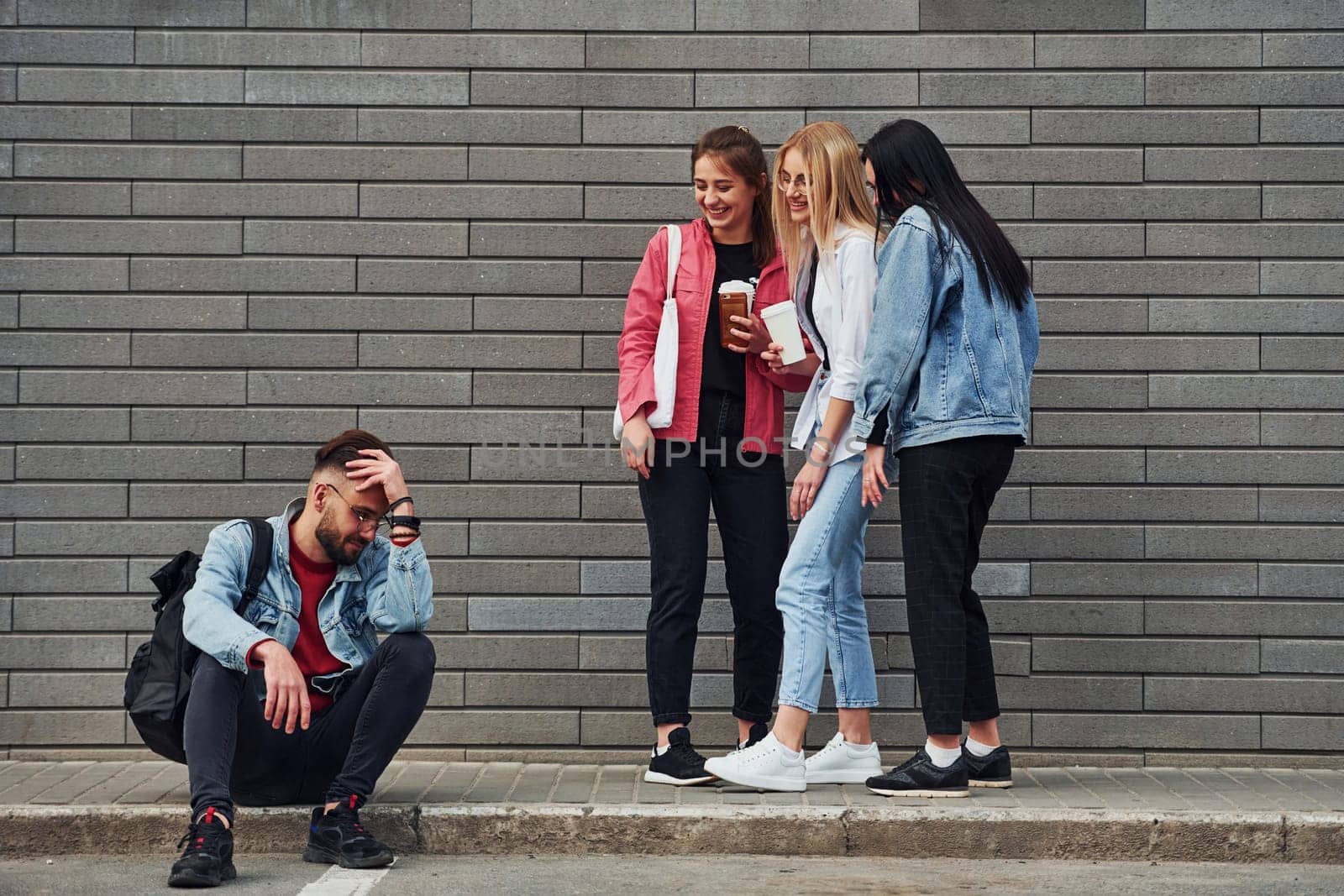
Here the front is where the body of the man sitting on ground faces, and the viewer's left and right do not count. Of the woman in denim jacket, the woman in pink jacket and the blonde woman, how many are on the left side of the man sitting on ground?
3

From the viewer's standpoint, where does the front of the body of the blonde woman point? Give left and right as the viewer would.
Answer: facing to the left of the viewer

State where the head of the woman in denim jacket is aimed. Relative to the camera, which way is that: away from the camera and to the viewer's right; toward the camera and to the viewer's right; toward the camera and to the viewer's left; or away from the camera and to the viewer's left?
away from the camera and to the viewer's left

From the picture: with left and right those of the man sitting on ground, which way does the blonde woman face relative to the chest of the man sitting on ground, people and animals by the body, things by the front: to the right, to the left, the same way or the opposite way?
to the right

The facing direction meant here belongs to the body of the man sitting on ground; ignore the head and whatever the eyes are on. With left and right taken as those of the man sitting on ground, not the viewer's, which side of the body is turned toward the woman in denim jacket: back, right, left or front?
left

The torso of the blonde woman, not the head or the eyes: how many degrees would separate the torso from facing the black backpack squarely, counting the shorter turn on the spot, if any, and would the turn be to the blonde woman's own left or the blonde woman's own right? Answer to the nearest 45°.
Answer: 0° — they already face it

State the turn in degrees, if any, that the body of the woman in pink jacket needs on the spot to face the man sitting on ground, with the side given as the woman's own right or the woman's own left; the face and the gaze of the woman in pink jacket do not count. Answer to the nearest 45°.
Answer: approximately 45° to the woman's own right

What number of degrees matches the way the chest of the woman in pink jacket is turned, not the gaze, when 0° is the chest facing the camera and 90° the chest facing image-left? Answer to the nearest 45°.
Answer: approximately 0°

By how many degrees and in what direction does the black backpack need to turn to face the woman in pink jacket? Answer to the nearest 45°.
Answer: approximately 135° to its right

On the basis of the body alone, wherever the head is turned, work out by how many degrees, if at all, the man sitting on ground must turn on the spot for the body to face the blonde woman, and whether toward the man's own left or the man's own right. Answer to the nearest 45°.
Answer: approximately 90° to the man's own left

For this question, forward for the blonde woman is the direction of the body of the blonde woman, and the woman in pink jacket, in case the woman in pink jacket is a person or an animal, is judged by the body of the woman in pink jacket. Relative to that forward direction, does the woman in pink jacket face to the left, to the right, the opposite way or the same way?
to the left

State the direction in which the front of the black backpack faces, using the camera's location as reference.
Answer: facing away from the viewer and to the left of the viewer

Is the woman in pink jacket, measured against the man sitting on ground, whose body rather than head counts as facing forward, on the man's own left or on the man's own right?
on the man's own left

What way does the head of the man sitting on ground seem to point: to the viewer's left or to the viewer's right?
to the viewer's right
